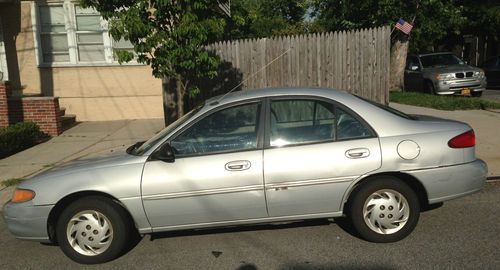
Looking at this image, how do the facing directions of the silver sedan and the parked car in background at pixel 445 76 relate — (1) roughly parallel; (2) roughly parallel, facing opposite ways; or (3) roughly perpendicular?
roughly perpendicular

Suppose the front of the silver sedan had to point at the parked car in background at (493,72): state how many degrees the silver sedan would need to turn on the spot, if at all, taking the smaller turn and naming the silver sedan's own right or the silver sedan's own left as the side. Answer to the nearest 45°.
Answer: approximately 135° to the silver sedan's own right

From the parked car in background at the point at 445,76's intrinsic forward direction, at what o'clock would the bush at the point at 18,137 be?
The bush is roughly at 3 o'clock from the parked car in background.

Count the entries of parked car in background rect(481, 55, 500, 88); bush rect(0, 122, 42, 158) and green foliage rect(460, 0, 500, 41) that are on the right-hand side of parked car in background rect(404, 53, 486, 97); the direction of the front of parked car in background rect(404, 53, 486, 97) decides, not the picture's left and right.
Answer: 1

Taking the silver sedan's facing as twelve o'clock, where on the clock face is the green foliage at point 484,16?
The green foliage is roughly at 4 o'clock from the silver sedan.

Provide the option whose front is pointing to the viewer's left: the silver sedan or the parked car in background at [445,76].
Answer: the silver sedan

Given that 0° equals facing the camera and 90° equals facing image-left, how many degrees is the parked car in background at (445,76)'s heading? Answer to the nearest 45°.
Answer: approximately 315°

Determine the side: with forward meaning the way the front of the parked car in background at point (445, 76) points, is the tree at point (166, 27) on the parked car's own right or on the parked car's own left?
on the parked car's own right

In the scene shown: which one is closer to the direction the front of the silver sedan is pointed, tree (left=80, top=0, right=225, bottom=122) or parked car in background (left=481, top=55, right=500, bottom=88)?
the tree

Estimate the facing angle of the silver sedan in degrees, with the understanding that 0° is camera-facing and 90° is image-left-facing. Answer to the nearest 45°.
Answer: approximately 90°

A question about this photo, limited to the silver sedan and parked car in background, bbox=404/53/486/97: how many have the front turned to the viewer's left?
1

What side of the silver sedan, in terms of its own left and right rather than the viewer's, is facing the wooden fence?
right

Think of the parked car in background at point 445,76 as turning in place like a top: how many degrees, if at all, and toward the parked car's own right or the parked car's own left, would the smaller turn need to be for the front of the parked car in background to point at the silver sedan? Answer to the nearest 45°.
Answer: approximately 45° to the parked car's own right
